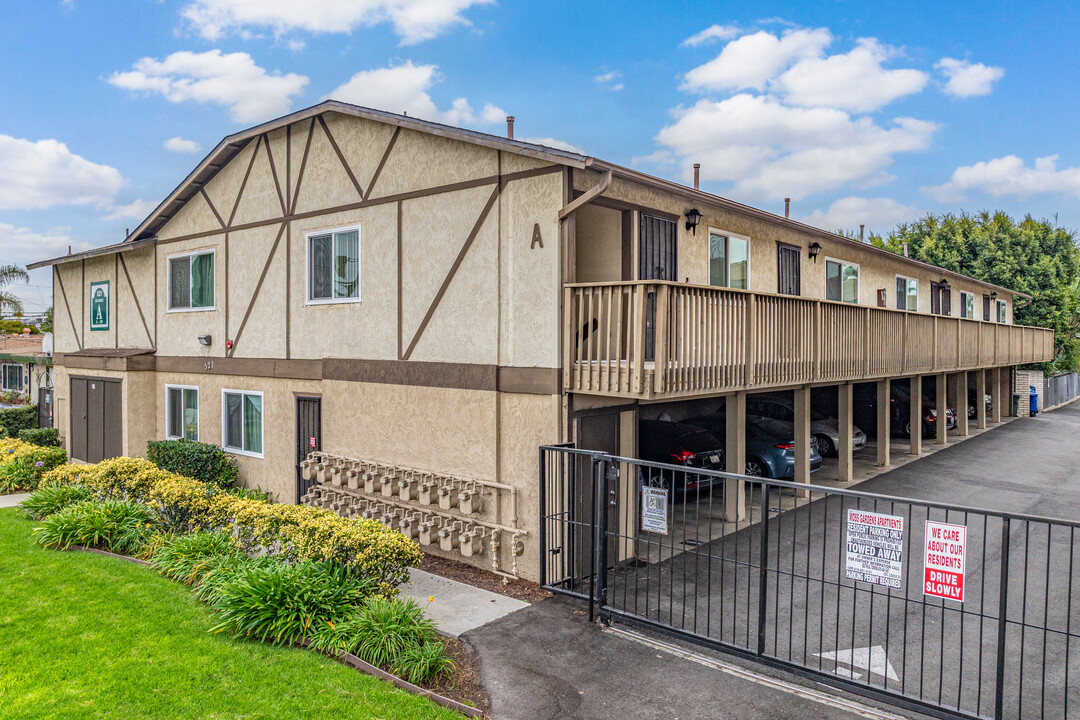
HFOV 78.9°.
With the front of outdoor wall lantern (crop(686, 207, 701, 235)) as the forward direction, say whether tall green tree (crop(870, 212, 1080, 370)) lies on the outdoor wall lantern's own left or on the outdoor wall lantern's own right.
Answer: on the outdoor wall lantern's own left

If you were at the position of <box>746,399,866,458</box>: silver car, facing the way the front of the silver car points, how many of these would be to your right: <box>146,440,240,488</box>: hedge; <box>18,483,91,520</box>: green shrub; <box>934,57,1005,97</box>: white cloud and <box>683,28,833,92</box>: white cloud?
2

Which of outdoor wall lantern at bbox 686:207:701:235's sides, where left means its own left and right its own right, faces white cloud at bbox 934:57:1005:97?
left

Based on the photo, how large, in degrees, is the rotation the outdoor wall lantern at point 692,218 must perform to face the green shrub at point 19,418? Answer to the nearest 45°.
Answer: approximately 135° to its right

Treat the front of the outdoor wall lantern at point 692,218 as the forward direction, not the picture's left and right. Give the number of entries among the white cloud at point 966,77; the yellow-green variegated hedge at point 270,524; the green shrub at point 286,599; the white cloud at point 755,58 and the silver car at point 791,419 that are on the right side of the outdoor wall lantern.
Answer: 2

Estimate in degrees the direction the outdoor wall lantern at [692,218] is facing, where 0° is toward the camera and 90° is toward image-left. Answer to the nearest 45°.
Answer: approximately 315°

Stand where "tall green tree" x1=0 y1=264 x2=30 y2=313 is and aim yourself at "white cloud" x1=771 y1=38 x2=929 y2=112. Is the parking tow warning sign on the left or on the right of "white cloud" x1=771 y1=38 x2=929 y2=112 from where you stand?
right

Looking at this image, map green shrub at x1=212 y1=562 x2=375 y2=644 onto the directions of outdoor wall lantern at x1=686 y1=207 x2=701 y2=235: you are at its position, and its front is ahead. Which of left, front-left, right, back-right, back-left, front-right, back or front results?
right

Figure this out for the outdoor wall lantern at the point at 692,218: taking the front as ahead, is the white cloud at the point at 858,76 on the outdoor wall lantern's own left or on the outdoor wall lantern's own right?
on the outdoor wall lantern's own left

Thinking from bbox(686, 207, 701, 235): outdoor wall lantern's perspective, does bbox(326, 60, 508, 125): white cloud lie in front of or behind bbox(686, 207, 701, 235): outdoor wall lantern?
behind

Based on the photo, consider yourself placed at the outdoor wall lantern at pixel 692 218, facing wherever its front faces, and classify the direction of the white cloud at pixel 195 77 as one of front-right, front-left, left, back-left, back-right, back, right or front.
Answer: back
